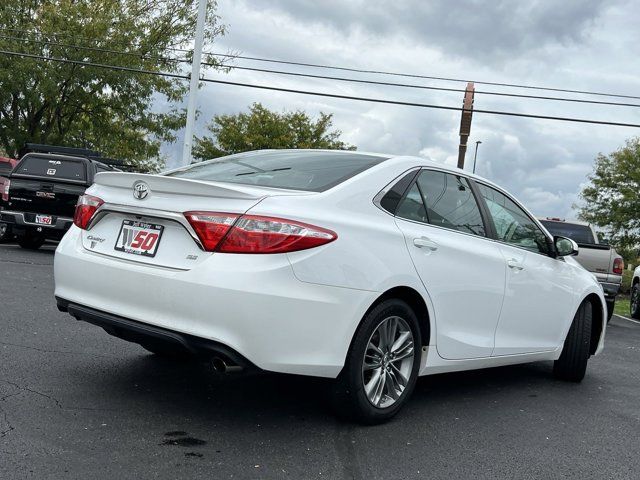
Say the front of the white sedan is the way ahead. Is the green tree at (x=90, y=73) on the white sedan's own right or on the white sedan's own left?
on the white sedan's own left

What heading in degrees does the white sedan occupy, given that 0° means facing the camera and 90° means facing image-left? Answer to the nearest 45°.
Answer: approximately 225°

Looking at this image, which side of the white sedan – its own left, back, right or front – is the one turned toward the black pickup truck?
left

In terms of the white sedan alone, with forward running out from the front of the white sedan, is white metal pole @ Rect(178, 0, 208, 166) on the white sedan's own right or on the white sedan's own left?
on the white sedan's own left

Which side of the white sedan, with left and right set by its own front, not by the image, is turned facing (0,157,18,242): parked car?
left
